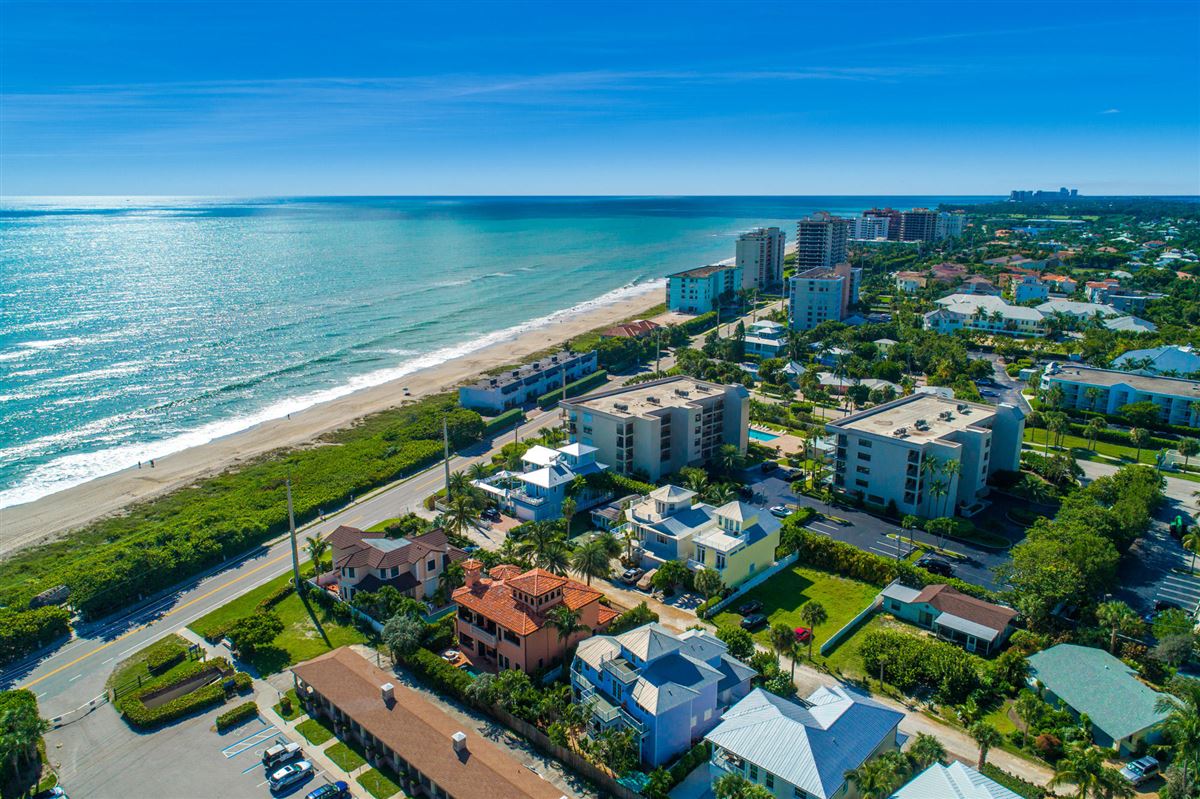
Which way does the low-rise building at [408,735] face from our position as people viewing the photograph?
facing the viewer and to the left of the viewer

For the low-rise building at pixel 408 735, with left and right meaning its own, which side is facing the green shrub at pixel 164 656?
right

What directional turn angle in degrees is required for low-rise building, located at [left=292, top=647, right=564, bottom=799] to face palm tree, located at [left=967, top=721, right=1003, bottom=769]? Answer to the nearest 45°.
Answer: approximately 135° to its left

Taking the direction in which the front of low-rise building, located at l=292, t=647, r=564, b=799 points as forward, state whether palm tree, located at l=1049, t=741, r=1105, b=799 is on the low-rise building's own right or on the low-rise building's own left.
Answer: on the low-rise building's own left

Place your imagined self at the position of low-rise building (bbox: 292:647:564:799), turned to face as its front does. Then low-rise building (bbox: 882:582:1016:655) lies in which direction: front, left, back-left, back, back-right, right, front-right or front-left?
back-left

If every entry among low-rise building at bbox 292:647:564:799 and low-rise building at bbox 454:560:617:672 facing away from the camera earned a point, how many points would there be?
0

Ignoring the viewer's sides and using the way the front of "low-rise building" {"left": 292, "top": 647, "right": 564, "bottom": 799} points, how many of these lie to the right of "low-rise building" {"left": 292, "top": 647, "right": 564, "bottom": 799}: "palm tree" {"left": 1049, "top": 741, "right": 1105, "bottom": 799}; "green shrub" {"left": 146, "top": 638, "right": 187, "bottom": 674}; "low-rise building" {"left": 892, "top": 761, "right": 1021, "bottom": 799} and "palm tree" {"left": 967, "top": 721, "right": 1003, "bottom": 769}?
1
